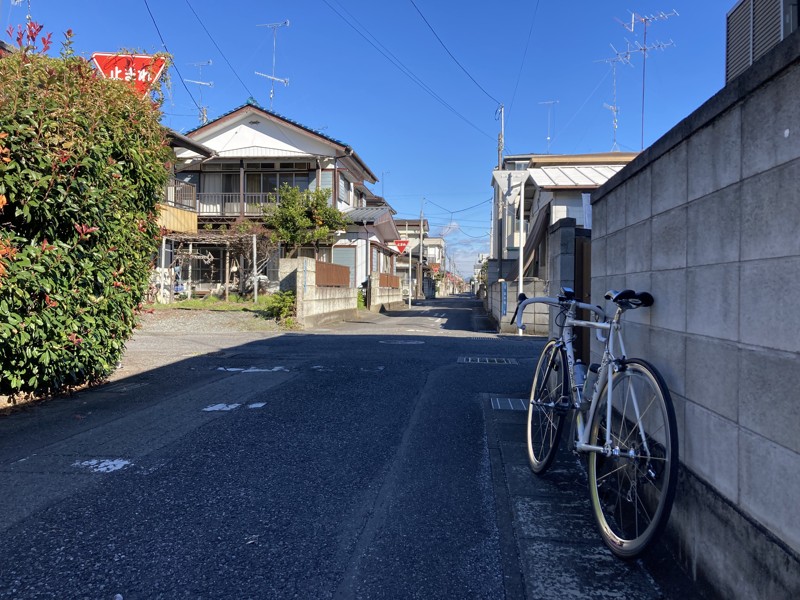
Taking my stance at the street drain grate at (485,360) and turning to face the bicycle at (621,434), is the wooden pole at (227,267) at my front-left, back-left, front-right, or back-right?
back-right

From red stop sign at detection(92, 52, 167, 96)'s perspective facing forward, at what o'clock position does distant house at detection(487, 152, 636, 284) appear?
The distant house is roughly at 8 o'clock from the red stop sign.

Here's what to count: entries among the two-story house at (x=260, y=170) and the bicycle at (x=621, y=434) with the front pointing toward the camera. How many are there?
1

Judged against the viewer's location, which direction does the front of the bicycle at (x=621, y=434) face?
facing away from the viewer and to the left of the viewer

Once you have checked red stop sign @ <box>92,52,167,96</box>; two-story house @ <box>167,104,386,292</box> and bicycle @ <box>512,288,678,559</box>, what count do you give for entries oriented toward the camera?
2

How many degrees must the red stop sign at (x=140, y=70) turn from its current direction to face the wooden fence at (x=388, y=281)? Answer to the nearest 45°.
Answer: approximately 135° to its left

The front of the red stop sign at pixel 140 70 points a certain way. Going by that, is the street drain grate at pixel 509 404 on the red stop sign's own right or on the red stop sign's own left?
on the red stop sign's own left

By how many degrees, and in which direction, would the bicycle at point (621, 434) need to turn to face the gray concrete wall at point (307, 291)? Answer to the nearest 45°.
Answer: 0° — it already faces it

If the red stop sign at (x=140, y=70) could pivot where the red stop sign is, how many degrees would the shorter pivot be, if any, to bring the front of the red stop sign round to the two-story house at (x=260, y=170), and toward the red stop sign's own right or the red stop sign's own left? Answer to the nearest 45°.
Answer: approximately 180°

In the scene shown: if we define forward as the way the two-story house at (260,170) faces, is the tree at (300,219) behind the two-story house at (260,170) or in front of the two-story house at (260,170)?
in front

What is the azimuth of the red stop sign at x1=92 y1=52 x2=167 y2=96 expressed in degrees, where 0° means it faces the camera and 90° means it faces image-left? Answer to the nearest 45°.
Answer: approximately 0°

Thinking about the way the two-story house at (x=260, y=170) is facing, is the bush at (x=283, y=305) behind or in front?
in front

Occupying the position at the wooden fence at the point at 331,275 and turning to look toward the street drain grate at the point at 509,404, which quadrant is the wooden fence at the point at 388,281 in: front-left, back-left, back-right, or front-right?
back-left
